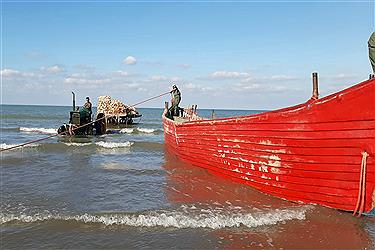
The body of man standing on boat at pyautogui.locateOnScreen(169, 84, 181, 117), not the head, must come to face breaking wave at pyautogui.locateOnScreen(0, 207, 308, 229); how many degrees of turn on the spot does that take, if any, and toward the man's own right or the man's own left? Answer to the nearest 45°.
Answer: approximately 90° to the man's own left

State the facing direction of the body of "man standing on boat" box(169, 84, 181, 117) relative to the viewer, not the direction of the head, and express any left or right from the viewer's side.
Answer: facing to the left of the viewer
